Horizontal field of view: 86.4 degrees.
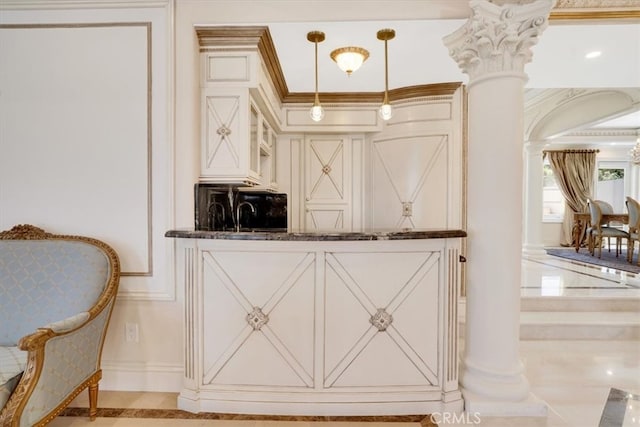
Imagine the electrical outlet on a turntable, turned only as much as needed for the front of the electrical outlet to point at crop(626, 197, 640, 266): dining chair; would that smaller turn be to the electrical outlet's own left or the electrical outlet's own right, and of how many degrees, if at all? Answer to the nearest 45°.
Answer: approximately 90° to the electrical outlet's own left

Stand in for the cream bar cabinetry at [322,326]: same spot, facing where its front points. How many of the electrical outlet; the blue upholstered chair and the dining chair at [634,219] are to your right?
2

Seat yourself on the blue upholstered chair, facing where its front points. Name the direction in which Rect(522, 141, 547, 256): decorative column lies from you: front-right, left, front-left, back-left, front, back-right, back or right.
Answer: back-left

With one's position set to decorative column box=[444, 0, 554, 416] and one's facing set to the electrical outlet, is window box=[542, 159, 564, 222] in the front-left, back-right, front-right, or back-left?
back-right

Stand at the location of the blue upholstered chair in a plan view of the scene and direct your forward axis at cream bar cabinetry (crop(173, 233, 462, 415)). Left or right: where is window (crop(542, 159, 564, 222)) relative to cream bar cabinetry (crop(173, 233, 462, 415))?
left
